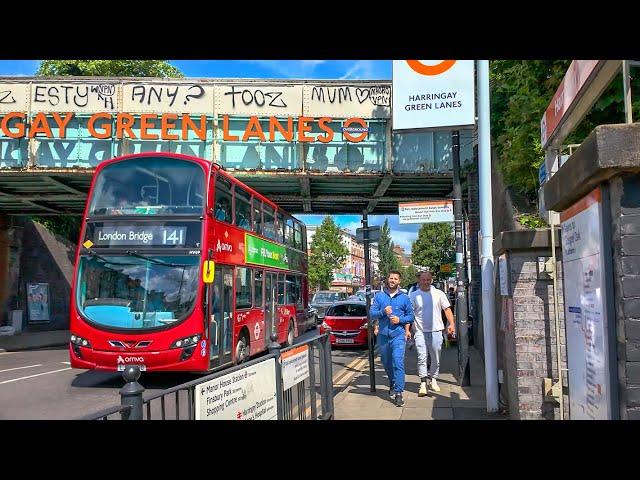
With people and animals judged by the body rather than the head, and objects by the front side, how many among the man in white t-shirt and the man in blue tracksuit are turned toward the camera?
2

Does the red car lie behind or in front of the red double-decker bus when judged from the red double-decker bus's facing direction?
behind

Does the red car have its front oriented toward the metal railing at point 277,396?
yes

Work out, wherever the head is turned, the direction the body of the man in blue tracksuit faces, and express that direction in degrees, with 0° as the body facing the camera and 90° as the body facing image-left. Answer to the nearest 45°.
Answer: approximately 0°

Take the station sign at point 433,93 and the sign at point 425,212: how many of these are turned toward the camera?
2

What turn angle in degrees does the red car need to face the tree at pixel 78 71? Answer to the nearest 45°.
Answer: approximately 135° to its right
